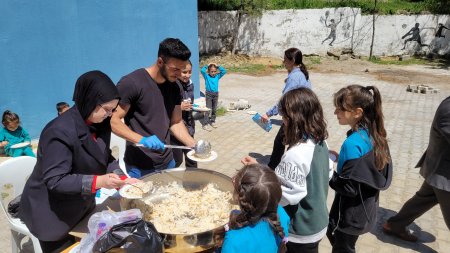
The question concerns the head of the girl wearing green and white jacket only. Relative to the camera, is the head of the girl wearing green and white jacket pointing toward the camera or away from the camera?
away from the camera

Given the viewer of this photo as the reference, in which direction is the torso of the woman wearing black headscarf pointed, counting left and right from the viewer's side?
facing to the right of the viewer

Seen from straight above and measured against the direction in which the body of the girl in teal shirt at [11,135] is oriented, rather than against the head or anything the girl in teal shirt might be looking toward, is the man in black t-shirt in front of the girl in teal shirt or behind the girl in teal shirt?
in front

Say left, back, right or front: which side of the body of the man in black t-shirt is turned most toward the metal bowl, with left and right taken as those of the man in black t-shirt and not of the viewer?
front

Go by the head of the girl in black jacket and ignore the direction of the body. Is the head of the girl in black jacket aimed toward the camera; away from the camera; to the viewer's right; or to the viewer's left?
to the viewer's left

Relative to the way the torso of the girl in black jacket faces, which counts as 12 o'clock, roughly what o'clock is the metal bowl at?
The metal bowl is roughly at 11 o'clock from the girl in black jacket.

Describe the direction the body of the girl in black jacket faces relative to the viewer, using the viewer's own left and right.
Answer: facing to the left of the viewer

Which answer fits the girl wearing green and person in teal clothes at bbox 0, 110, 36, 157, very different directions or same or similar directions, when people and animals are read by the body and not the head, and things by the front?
very different directions
